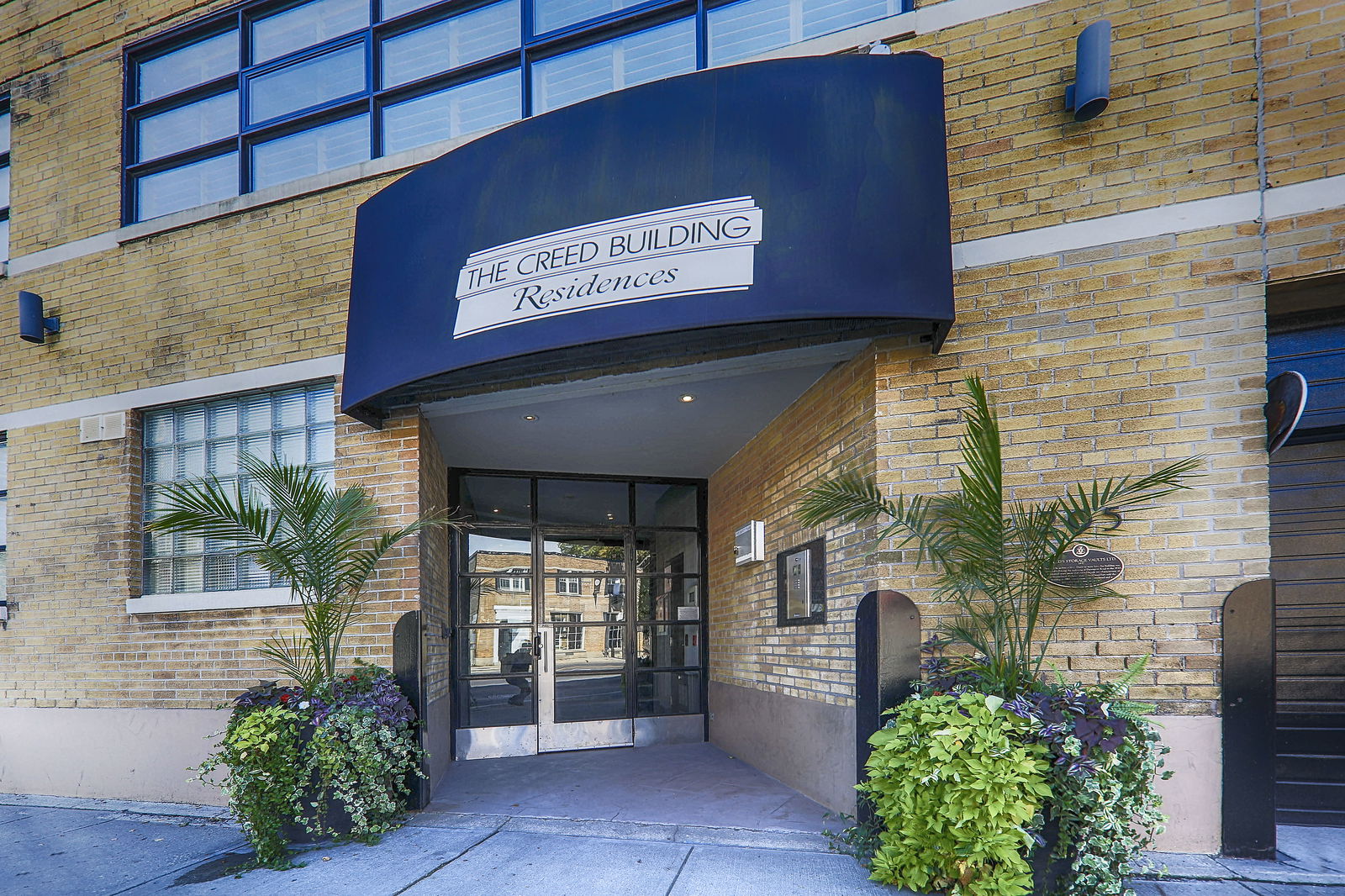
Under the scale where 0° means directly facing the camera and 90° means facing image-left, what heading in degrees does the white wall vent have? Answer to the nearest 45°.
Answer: approximately 45°

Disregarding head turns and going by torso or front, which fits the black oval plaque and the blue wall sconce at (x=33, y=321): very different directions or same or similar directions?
same or similar directions

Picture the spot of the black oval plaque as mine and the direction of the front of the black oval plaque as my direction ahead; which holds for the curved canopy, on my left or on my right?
on my right

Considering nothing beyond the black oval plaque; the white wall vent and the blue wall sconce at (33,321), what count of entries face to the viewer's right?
0

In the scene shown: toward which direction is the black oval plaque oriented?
toward the camera

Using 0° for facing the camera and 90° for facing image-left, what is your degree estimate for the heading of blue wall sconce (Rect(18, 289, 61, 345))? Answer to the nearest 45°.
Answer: approximately 45°

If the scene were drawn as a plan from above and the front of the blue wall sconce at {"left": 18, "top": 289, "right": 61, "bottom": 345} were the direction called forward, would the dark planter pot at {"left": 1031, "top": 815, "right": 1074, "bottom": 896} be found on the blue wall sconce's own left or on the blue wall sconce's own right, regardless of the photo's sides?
on the blue wall sconce's own left

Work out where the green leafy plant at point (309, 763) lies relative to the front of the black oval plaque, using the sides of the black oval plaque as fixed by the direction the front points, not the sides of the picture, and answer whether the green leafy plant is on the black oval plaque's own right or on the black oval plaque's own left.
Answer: on the black oval plaque's own right

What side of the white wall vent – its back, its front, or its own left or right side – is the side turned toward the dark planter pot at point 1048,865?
left

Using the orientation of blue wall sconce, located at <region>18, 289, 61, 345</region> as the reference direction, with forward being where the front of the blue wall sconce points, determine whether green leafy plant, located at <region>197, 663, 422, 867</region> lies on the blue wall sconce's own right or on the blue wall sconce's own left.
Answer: on the blue wall sconce's own left

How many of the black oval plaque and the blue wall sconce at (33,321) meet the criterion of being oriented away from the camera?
0
